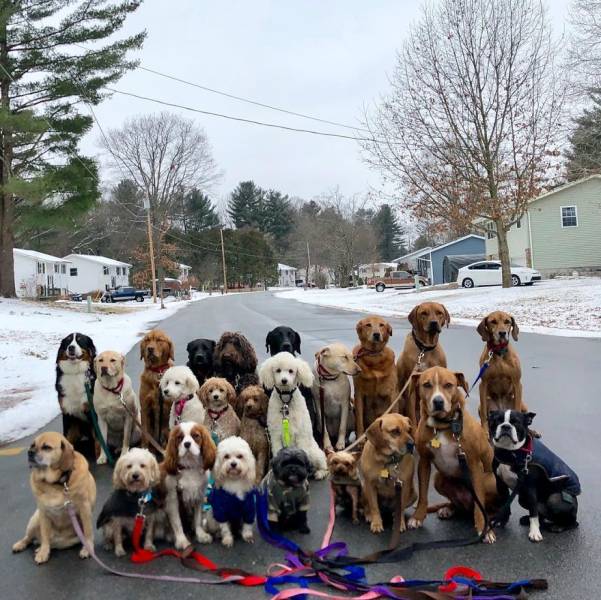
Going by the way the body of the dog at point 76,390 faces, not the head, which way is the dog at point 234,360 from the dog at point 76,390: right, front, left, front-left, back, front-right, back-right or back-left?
left

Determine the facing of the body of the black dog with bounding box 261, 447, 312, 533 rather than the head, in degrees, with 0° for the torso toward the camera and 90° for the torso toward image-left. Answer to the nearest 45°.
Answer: approximately 0°

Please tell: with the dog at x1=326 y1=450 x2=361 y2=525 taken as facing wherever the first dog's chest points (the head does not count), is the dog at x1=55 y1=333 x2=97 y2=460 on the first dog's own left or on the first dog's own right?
on the first dog's own right

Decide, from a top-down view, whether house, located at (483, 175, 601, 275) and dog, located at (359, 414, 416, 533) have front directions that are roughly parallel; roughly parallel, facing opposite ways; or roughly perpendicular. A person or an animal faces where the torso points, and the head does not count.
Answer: roughly perpendicular

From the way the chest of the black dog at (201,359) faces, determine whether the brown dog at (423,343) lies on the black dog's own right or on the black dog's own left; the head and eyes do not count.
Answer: on the black dog's own left

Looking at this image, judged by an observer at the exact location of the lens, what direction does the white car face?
facing the viewer and to the right of the viewer

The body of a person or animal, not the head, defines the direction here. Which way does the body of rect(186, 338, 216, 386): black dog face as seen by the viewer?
toward the camera

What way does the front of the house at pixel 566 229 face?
to the viewer's left

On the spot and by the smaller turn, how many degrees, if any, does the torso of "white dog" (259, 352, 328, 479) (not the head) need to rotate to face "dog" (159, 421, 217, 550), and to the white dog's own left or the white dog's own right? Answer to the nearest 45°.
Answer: approximately 45° to the white dog's own right

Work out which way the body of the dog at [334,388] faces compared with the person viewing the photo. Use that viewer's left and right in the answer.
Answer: facing the viewer

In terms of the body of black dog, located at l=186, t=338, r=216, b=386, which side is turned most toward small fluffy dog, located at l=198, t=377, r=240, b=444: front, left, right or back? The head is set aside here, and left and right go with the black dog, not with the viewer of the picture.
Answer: front

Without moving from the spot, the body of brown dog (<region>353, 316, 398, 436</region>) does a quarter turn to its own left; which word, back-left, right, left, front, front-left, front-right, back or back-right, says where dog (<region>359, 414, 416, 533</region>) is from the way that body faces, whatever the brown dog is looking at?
right
